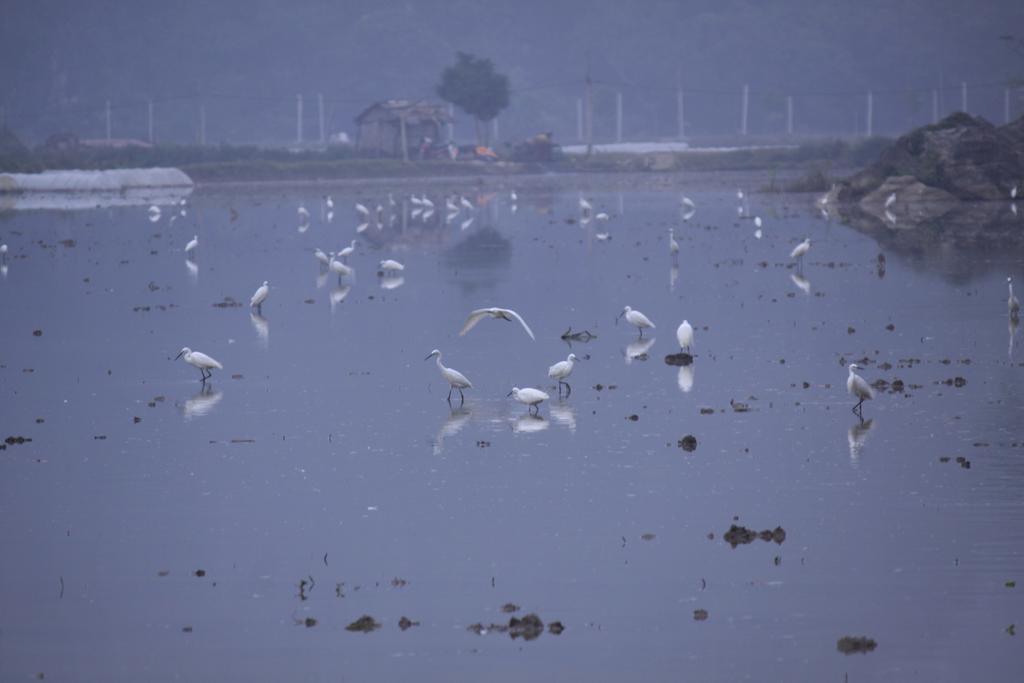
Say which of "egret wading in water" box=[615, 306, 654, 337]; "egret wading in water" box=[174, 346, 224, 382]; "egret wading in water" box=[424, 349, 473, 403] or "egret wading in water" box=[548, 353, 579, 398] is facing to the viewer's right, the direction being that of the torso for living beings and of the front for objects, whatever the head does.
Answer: "egret wading in water" box=[548, 353, 579, 398]

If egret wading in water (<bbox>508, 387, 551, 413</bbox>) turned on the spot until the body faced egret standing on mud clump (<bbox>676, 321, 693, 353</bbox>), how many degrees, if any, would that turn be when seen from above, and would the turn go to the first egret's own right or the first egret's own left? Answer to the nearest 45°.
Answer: approximately 135° to the first egret's own right

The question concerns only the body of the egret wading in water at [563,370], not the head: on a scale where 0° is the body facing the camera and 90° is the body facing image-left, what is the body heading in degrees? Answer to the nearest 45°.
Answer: approximately 270°

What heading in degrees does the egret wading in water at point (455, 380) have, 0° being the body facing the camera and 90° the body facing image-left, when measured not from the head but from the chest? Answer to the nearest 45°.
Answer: approximately 90°

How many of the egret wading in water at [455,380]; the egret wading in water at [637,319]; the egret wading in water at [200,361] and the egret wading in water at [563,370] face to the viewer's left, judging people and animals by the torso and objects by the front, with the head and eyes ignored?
3

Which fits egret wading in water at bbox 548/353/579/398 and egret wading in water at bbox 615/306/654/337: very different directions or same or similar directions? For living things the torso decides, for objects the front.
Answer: very different directions

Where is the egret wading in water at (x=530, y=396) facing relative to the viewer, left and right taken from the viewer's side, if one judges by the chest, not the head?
facing to the left of the viewer

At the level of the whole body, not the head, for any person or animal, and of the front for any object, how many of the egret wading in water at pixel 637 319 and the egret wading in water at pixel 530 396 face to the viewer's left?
2

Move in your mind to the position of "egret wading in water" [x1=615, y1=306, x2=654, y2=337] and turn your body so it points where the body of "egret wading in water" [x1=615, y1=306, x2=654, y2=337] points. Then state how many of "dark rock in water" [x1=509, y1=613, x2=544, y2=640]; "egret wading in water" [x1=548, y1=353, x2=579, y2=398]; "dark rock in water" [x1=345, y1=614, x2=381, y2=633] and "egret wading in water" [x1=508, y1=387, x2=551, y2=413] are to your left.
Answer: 4

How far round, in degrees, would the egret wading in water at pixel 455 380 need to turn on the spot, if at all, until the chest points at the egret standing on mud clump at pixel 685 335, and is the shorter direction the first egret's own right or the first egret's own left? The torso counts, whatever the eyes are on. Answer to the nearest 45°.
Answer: approximately 135° to the first egret's own right

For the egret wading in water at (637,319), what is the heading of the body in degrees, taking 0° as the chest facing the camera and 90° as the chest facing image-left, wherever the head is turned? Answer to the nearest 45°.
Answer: approximately 90°
